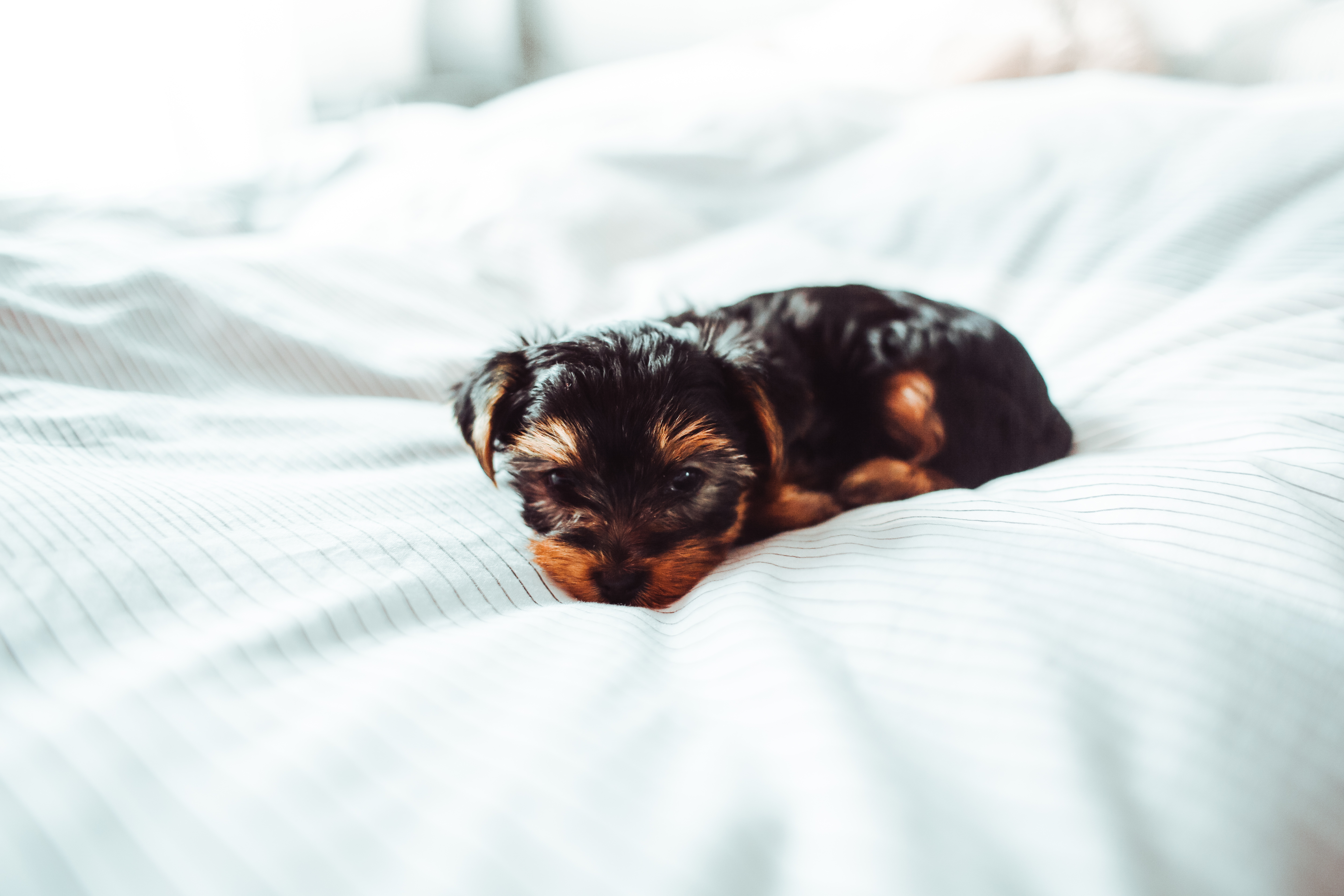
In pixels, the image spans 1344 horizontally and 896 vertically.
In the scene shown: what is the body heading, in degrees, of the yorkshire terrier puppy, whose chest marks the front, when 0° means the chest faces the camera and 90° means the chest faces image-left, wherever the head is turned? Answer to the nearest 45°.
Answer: approximately 45°
